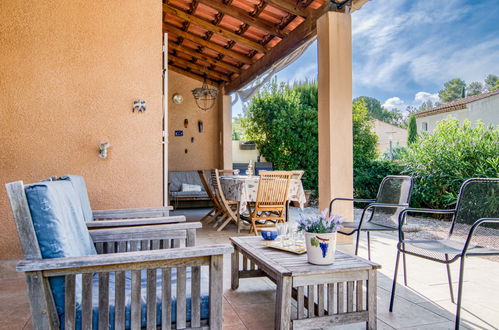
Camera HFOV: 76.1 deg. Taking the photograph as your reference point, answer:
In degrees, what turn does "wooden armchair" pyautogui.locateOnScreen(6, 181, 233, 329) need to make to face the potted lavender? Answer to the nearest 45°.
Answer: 0° — it already faces it

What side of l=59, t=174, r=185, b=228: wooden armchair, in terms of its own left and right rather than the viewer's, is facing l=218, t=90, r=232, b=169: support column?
left

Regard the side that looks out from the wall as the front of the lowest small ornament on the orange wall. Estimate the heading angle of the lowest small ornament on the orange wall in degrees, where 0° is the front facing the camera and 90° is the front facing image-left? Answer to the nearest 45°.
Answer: approximately 315°

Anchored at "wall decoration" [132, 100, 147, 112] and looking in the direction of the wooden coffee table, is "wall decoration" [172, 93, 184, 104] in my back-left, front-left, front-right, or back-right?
back-left

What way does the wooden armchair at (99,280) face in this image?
to the viewer's right

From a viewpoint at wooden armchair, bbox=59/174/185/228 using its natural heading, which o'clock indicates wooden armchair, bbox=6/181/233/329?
wooden armchair, bbox=6/181/233/329 is roughly at 3 o'clock from wooden armchair, bbox=59/174/185/228.

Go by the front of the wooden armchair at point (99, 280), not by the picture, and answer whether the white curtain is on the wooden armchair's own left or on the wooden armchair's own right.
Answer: on the wooden armchair's own left

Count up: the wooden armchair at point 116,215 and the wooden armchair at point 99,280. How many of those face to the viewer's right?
2

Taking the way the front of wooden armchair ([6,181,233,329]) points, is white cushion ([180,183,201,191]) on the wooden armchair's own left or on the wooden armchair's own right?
on the wooden armchair's own left

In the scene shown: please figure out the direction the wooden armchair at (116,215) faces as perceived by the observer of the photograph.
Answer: facing to the right of the viewer
